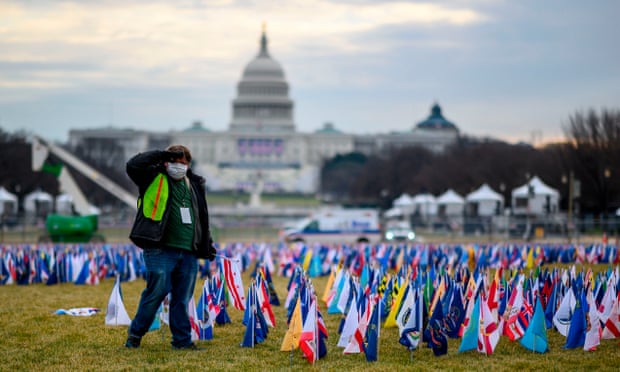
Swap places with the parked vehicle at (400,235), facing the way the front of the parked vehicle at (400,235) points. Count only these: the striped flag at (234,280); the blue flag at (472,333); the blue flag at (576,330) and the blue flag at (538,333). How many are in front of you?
4

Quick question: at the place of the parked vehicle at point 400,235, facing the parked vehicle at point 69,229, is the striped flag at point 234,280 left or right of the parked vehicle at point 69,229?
left

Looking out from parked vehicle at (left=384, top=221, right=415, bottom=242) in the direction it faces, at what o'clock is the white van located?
The white van is roughly at 3 o'clock from the parked vehicle.

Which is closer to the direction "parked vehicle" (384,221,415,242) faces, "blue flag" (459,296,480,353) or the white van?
the blue flag

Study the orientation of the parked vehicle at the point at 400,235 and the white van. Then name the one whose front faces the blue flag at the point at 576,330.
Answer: the parked vehicle

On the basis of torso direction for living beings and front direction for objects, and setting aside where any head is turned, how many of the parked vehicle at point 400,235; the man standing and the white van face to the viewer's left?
1

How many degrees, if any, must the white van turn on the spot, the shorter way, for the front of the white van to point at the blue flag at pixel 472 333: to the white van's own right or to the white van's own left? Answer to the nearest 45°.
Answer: approximately 90° to the white van's own left

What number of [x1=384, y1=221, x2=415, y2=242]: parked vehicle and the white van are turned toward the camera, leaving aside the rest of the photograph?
1

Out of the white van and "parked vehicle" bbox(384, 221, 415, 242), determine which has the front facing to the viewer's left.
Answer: the white van

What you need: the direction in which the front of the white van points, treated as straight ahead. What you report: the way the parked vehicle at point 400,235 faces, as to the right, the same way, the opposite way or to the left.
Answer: to the left

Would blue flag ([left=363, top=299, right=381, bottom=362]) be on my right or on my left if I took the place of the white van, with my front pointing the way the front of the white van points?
on my left

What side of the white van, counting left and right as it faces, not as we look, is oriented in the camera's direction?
left

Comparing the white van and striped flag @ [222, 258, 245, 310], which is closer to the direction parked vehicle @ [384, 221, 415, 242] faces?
the striped flag

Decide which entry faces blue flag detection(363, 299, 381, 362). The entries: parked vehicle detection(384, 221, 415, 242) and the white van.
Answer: the parked vehicle
